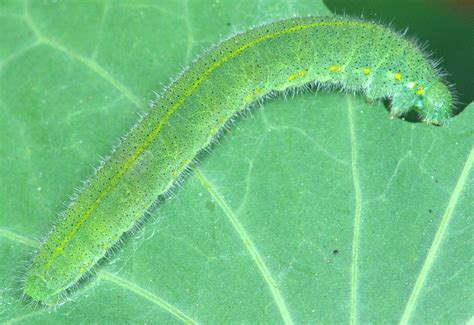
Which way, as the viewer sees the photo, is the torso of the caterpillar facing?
to the viewer's right
